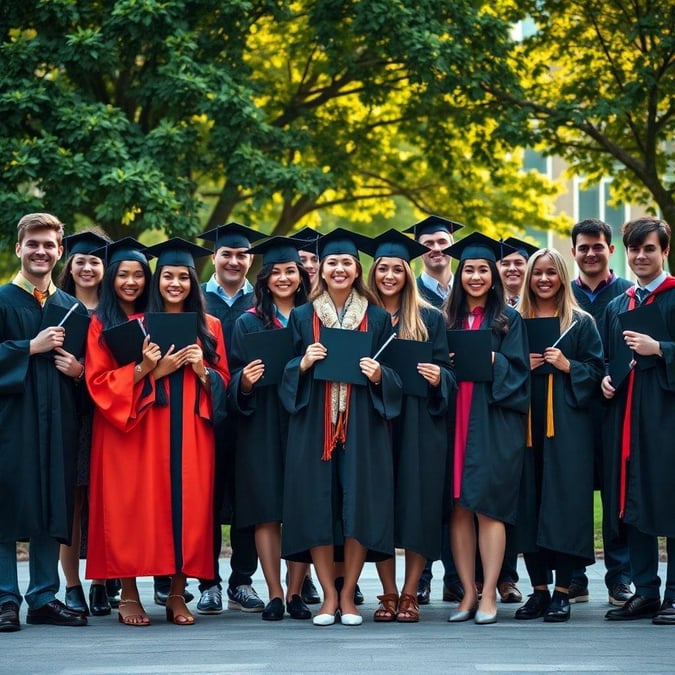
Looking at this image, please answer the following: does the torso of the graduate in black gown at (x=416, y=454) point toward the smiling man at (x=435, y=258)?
no

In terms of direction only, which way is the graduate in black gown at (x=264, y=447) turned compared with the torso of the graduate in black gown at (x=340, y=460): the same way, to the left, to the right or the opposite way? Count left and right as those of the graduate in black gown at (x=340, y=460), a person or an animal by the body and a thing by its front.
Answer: the same way

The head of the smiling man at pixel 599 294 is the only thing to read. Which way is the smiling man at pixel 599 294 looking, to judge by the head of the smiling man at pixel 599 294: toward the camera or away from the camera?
toward the camera

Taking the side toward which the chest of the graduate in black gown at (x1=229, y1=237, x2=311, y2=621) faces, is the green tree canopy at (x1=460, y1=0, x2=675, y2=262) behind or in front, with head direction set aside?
behind

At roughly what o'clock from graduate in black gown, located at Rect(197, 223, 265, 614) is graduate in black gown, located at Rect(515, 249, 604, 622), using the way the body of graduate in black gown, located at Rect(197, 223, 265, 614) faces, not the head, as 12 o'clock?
graduate in black gown, located at Rect(515, 249, 604, 622) is roughly at 10 o'clock from graduate in black gown, located at Rect(197, 223, 265, 614).

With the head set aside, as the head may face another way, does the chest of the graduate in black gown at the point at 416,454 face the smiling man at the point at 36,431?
no

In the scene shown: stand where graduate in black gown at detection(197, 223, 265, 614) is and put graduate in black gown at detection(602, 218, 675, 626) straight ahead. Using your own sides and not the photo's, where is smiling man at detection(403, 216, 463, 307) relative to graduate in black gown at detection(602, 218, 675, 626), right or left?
left

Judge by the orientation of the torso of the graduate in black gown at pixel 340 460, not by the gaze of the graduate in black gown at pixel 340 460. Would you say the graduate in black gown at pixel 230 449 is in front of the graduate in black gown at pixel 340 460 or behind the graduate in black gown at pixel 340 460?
behind

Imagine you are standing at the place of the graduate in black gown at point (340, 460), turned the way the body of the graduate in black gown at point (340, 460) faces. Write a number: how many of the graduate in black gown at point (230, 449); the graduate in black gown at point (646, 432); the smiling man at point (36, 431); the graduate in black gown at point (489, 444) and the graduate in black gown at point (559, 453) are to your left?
3

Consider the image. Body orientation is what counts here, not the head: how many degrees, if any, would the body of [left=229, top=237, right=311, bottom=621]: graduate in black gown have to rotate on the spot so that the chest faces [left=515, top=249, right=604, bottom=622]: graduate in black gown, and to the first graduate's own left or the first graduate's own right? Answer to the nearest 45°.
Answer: approximately 90° to the first graduate's own left

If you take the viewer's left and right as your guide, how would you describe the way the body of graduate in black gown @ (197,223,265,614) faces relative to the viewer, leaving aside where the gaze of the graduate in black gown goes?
facing the viewer

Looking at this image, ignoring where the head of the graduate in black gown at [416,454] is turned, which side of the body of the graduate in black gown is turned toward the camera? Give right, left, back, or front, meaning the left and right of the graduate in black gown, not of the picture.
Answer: front

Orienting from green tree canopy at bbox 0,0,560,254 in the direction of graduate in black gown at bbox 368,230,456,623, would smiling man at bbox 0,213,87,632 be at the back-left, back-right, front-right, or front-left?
front-right

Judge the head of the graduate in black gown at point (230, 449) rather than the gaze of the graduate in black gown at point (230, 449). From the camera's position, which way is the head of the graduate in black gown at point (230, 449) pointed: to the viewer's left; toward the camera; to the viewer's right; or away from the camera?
toward the camera

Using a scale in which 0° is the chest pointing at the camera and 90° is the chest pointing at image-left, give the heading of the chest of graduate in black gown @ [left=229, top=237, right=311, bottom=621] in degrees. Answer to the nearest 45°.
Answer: approximately 0°

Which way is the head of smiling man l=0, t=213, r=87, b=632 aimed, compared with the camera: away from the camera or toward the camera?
toward the camera

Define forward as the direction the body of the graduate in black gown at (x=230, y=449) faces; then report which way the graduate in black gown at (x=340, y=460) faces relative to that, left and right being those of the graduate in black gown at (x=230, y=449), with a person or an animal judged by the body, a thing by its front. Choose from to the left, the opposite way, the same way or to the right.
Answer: the same way

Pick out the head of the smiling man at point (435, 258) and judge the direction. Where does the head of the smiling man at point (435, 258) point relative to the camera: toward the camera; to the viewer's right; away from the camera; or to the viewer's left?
toward the camera

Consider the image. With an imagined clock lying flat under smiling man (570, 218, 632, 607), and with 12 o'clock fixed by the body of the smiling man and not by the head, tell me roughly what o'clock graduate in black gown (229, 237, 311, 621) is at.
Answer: The graduate in black gown is roughly at 2 o'clock from the smiling man.

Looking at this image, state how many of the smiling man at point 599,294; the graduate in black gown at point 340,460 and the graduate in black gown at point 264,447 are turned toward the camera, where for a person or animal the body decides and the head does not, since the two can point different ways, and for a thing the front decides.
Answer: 3

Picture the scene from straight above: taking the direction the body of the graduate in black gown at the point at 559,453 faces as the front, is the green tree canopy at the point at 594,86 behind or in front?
behind
